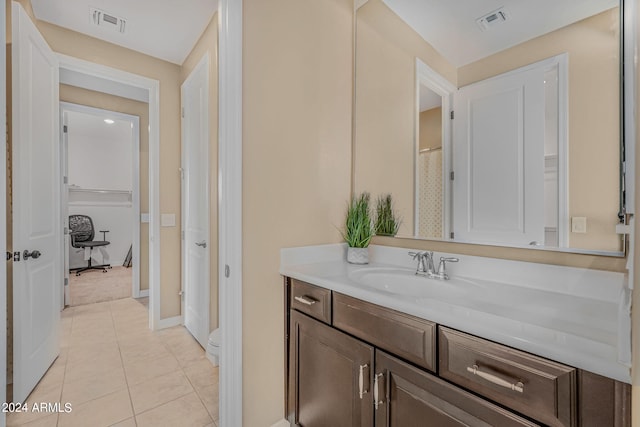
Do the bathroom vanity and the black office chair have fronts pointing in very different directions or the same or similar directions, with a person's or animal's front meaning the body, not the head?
very different directions

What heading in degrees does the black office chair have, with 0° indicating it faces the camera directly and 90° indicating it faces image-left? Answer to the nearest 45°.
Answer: approximately 315°

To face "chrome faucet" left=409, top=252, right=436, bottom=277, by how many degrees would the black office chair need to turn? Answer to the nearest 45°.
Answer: approximately 45° to its right

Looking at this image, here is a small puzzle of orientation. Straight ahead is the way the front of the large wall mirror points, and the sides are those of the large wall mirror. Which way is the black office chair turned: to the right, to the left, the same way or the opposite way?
the opposite way

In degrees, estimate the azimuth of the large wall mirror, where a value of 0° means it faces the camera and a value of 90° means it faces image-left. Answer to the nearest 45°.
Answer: approximately 45°
